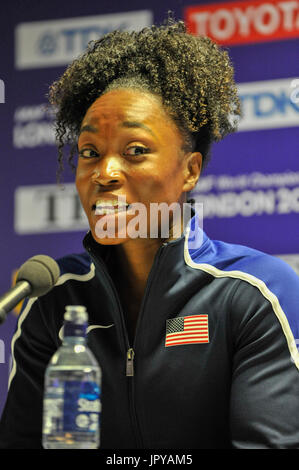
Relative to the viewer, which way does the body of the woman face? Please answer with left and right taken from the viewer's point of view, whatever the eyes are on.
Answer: facing the viewer and to the left of the viewer
